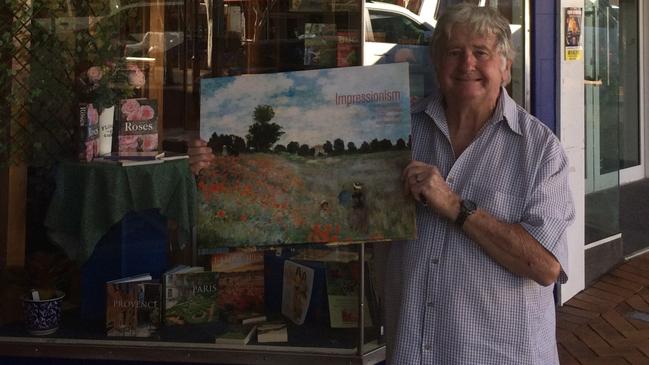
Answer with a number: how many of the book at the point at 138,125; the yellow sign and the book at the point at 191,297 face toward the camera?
3

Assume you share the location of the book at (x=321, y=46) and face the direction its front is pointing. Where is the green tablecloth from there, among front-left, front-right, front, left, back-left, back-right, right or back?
right

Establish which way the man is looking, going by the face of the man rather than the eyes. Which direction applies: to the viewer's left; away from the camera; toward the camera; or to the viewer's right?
toward the camera

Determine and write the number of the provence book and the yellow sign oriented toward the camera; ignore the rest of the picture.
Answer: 2

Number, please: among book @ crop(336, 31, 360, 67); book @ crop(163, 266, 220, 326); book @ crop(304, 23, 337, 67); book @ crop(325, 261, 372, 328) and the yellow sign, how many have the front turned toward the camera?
5

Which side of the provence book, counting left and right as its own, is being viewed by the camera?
front

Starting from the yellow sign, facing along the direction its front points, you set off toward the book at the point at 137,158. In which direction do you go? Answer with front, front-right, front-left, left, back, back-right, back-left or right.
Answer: front-right

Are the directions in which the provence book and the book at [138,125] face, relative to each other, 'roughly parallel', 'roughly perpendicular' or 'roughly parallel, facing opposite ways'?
roughly parallel

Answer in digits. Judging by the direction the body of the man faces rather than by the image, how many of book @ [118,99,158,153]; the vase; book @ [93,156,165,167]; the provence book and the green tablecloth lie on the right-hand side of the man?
5

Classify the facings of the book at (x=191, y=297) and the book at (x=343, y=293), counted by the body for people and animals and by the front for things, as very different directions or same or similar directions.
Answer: same or similar directions

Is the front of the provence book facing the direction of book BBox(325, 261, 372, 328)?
no

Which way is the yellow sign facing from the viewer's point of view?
toward the camera

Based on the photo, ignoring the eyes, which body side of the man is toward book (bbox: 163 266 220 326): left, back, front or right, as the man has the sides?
right

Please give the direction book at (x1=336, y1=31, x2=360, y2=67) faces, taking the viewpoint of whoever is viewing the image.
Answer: facing the viewer

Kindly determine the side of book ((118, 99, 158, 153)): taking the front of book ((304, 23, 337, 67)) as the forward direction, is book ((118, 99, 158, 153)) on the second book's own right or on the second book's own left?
on the second book's own right

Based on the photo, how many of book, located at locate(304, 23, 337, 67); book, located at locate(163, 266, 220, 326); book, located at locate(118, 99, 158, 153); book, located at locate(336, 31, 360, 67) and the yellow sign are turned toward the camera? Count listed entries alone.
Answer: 5

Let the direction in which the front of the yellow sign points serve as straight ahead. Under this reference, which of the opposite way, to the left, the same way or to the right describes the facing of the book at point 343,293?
the same way
